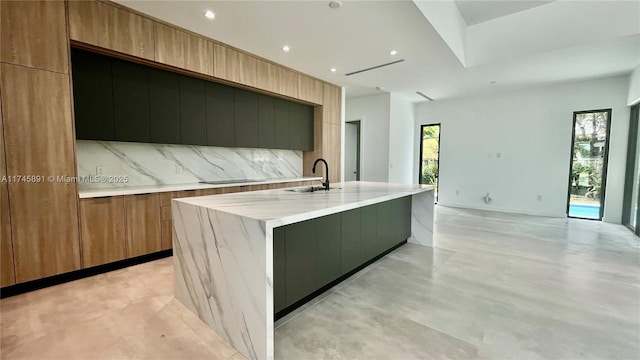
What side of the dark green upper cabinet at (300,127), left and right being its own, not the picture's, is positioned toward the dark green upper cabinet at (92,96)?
right

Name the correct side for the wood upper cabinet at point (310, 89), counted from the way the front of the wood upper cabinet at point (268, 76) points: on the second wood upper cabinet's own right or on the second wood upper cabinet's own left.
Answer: on the second wood upper cabinet's own left

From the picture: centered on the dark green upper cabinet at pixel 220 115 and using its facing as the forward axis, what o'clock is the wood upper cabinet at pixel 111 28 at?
The wood upper cabinet is roughly at 3 o'clock from the dark green upper cabinet.

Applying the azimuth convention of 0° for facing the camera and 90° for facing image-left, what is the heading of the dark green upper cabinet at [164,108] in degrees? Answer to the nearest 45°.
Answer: approximately 315°

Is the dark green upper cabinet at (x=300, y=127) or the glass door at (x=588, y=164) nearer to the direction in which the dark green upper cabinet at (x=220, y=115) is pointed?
the glass door

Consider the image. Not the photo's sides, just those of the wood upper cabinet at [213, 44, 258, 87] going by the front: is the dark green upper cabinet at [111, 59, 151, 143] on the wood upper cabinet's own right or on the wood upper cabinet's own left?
on the wood upper cabinet's own right

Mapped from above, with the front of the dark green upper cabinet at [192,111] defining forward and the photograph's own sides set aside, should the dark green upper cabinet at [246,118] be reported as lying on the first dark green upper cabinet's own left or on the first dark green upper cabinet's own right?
on the first dark green upper cabinet's own left
